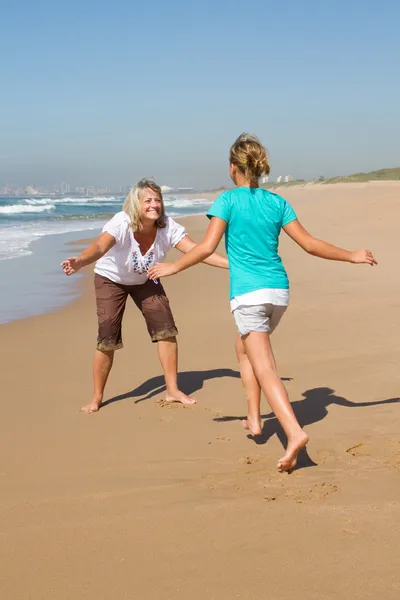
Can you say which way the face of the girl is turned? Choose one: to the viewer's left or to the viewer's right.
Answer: to the viewer's left

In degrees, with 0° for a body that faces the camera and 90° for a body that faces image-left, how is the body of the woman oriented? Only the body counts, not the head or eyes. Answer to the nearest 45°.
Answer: approximately 315°

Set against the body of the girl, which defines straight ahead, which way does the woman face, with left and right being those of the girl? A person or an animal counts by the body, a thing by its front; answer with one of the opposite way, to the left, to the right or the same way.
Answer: the opposite way

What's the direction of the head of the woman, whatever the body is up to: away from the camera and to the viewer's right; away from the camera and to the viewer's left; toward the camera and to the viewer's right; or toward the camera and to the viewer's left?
toward the camera and to the viewer's right

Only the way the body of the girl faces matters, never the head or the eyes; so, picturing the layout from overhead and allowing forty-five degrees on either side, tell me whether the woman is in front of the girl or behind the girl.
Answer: in front

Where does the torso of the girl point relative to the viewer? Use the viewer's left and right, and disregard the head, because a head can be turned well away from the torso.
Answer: facing away from the viewer and to the left of the viewer
